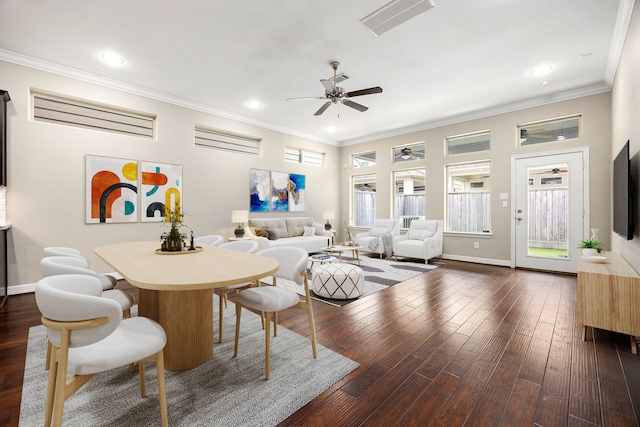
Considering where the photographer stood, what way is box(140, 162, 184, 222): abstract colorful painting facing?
facing the viewer and to the right of the viewer

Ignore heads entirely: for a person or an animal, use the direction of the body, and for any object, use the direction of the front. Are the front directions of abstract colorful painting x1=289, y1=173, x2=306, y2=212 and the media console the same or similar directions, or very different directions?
very different directions

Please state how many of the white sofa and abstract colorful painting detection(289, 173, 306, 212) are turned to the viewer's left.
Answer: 0

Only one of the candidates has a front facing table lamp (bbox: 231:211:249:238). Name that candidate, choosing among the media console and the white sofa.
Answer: the media console

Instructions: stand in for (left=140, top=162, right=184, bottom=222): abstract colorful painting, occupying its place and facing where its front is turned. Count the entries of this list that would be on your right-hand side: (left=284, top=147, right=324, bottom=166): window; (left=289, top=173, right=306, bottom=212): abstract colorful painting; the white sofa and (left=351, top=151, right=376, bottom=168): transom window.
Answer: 0

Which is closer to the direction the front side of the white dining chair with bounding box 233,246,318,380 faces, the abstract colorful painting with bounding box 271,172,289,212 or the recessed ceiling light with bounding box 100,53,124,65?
the recessed ceiling light

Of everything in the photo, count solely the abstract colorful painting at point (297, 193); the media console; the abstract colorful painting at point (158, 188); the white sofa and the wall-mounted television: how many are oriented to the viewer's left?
2

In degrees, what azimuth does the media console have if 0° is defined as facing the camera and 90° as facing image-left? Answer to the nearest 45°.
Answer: approximately 90°

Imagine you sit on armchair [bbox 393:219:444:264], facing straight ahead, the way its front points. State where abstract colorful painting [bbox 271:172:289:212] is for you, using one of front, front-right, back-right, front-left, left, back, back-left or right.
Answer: front-right

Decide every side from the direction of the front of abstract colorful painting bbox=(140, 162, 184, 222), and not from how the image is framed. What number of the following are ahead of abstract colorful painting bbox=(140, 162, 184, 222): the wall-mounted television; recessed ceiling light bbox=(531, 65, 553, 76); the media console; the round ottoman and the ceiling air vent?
5

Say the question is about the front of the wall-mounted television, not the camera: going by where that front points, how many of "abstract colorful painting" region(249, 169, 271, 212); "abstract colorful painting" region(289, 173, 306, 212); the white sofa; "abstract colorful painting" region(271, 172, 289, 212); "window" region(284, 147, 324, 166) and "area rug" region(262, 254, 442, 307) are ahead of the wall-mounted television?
6

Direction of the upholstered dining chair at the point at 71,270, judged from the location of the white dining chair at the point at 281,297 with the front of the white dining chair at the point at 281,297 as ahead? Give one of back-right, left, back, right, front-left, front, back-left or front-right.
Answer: front-right

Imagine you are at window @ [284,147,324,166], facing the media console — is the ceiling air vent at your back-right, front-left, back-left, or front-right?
front-right

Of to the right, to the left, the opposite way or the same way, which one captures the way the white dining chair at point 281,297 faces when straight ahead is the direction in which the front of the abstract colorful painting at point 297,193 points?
to the right

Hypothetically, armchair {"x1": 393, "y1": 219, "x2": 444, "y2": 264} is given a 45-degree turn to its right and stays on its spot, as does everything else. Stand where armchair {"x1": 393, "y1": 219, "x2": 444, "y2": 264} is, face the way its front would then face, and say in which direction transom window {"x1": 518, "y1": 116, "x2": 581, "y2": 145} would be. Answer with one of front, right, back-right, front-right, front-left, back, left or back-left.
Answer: back

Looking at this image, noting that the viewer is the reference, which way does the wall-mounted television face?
facing to the left of the viewer

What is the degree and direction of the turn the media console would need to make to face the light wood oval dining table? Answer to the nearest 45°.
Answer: approximately 45° to its left

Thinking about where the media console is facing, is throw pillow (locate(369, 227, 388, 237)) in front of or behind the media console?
in front

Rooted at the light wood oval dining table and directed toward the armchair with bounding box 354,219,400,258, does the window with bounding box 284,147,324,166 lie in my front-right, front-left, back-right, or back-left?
front-left
